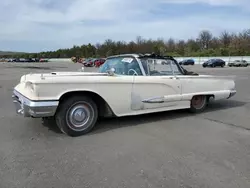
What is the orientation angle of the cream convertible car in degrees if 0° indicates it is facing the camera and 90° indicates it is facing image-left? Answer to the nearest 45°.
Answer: approximately 45°
